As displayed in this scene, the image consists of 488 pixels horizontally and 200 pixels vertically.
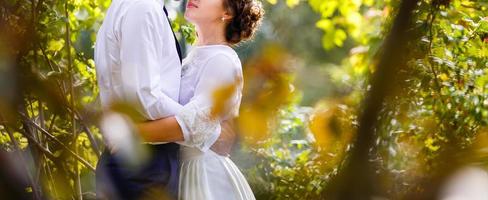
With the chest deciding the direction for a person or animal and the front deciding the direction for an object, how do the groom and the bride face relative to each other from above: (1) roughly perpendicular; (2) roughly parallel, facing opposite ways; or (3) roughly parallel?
roughly parallel, facing opposite ways

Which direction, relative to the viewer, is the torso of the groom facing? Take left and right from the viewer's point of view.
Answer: facing to the right of the viewer

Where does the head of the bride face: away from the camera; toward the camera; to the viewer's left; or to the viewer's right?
to the viewer's left

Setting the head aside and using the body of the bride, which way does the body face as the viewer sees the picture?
to the viewer's left

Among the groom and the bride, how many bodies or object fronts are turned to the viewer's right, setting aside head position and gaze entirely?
1
